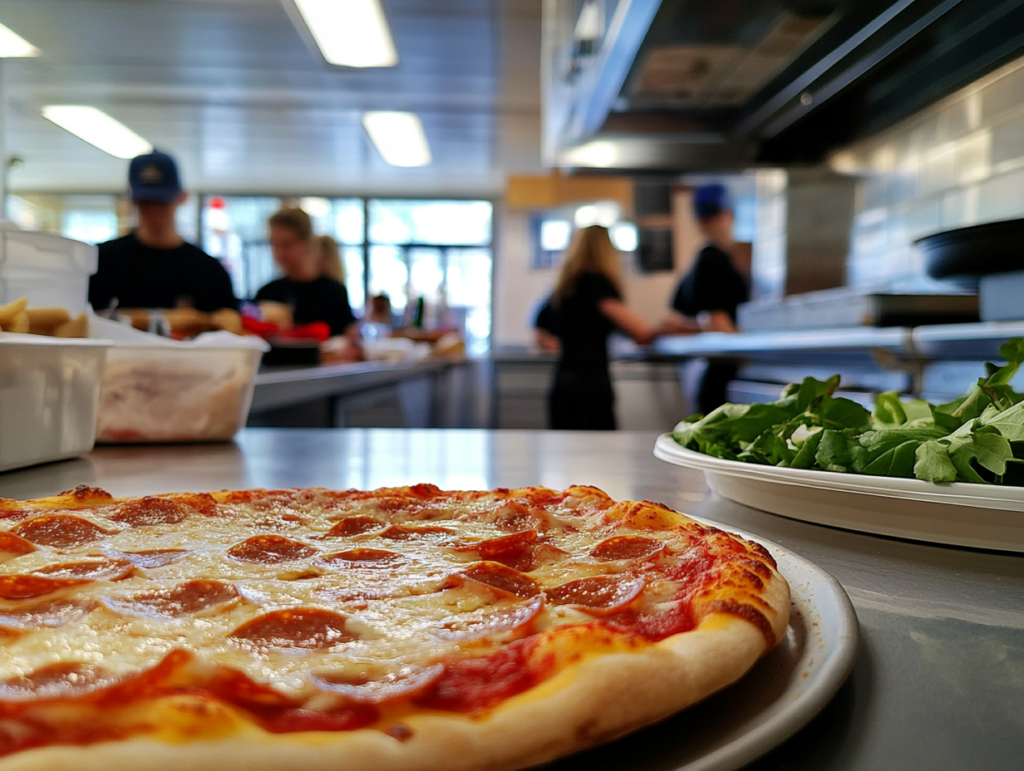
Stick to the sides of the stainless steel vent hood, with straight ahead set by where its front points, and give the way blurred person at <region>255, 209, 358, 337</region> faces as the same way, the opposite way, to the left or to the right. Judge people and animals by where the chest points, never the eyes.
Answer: to the left

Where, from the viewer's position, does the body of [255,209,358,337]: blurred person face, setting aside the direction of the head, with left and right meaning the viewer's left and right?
facing the viewer and to the left of the viewer

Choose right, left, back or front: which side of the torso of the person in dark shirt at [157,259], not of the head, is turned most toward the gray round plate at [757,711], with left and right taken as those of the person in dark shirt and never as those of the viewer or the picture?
front

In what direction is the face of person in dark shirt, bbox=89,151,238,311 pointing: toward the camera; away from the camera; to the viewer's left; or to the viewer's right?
toward the camera

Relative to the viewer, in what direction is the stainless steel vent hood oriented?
to the viewer's left

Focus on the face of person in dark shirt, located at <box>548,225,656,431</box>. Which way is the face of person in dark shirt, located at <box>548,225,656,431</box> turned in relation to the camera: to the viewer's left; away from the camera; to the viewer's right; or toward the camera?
away from the camera

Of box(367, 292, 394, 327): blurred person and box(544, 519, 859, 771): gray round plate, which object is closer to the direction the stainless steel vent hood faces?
the blurred person

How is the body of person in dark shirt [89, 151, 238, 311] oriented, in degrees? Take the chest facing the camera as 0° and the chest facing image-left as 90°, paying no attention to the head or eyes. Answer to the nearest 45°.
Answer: approximately 0°

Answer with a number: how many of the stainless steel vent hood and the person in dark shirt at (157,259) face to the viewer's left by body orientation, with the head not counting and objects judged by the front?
1

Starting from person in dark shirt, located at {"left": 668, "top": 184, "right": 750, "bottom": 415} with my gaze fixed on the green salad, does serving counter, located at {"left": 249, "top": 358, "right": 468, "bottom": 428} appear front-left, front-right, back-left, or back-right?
front-right

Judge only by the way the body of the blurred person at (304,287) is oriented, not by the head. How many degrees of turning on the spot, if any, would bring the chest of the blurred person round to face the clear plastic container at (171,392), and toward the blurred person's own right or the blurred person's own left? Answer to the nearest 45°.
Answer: approximately 45° to the blurred person's own left

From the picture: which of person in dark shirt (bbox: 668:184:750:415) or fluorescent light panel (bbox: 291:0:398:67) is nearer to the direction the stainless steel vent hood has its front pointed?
the fluorescent light panel

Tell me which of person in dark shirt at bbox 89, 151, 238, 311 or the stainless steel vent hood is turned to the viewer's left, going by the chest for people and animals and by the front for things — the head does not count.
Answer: the stainless steel vent hood

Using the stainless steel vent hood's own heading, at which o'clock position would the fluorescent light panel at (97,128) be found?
The fluorescent light panel is roughly at 1 o'clock from the stainless steel vent hood.

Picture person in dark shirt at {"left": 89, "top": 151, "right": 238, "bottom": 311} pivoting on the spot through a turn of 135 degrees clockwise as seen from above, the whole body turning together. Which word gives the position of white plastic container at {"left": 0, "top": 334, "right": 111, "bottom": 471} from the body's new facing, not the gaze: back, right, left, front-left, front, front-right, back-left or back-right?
back-left

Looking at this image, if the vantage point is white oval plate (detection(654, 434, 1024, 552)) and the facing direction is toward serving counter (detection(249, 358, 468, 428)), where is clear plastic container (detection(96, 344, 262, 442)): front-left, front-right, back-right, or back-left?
front-left

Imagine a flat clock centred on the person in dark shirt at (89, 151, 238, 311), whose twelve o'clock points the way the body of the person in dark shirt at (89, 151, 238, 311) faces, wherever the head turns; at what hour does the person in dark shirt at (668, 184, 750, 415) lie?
the person in dark shirt at (668, 184, 750, 415) is roughly at 9 o'clock from the person in dark shirt at (89, 151, 238, 311).

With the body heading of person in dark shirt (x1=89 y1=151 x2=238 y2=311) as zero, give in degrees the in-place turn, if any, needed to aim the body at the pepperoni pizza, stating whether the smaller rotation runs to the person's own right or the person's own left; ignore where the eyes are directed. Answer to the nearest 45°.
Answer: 0° — they already face it
